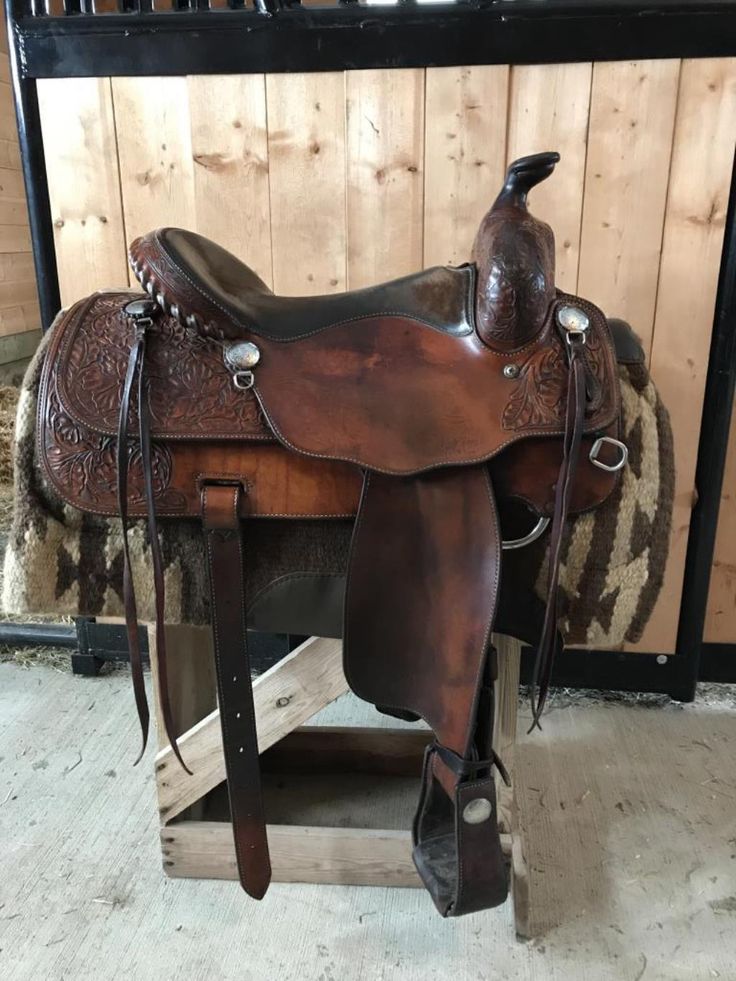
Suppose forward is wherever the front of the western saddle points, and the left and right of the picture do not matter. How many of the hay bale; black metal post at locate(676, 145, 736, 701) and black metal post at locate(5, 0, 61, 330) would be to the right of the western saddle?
0

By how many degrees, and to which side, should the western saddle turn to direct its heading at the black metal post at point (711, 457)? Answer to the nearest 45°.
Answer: approximately 45° to its left

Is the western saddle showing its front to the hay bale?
no

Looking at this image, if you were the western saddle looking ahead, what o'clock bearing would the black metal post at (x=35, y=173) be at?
The black metal post is roughly at 8 o'clock from the western saddle.

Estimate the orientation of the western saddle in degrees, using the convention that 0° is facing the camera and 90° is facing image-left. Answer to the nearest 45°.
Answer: approximately 270°

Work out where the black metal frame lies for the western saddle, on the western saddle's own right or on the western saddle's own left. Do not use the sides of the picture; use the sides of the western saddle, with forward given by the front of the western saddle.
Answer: on the western saddle's own left
